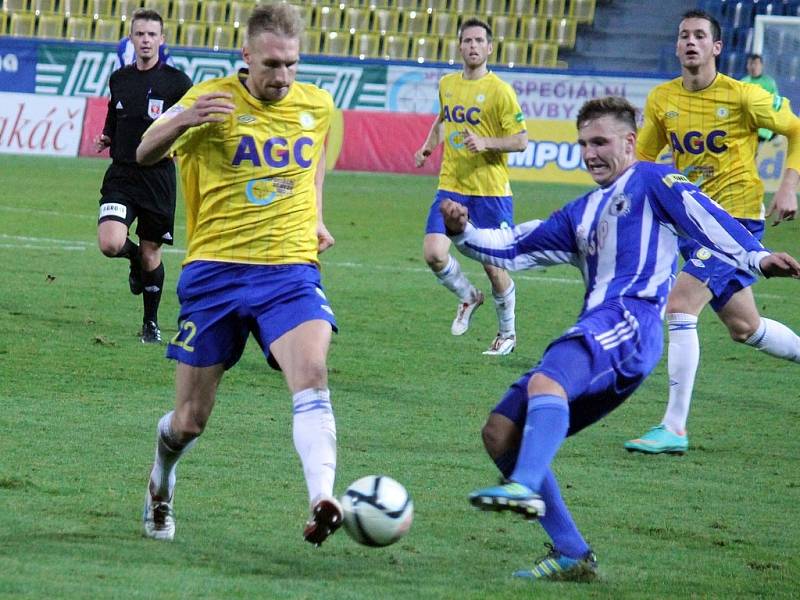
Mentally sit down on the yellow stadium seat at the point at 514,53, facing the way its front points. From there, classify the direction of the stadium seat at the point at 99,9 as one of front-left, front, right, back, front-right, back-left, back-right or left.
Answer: right

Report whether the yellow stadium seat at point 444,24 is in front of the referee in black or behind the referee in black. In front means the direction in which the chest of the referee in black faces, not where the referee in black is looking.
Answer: behind

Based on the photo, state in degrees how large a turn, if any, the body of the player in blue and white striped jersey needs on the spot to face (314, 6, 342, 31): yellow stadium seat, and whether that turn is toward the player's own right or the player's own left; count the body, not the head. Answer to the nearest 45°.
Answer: approximately 135° to the player's own right

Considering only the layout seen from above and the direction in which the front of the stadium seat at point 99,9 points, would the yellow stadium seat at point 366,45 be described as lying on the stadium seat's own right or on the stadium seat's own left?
on the stadium seat's own left

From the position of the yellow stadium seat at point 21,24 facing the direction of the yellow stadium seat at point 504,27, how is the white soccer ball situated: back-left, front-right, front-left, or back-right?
front-right

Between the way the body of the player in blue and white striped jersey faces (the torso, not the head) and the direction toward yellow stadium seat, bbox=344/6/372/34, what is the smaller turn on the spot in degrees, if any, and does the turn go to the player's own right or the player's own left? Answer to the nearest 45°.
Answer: approximately 135° to the player's own right

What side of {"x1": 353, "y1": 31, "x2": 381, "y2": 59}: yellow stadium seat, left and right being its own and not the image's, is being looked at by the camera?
front

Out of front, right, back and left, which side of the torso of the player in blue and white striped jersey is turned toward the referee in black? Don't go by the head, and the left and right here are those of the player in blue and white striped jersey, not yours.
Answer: right

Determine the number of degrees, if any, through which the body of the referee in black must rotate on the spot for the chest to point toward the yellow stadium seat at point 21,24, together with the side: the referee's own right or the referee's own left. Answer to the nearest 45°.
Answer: approximately 180°

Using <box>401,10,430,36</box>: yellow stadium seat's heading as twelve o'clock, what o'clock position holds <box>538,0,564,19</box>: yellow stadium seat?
<box>538,0,564,19</box>: yellow stadium seat is roughly at 9 o'clock from <box>401,10,430,36</box>: yellow stadium seat.

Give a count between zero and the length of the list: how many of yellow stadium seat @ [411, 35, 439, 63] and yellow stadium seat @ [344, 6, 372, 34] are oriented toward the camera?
2

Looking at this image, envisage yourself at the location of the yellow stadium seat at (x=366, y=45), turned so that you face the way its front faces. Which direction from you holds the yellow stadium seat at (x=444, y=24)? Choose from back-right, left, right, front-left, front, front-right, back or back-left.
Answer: left

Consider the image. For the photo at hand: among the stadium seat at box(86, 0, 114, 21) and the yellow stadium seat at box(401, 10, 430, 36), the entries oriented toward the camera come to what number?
2

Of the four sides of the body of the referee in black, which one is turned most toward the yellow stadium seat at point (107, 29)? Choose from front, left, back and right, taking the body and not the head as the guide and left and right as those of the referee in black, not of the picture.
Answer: back

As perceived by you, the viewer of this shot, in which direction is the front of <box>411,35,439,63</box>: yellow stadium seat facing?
facing the viewer

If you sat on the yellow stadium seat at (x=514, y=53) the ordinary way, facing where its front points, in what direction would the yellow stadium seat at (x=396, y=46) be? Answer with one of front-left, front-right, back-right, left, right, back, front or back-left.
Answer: right
